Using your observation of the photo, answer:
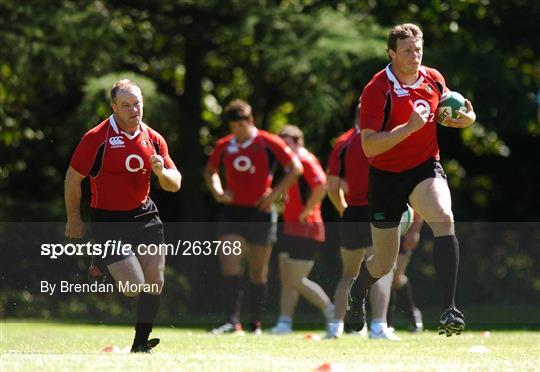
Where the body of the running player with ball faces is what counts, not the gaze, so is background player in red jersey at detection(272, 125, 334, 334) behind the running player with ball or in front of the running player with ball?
behind

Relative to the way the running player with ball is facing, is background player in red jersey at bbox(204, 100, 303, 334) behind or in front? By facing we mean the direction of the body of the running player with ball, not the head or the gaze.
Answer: behind

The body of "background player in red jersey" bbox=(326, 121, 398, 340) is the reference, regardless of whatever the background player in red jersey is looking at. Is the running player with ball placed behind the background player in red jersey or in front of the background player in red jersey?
in front

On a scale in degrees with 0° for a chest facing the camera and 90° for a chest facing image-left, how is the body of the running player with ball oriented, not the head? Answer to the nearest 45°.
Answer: approximately 315°

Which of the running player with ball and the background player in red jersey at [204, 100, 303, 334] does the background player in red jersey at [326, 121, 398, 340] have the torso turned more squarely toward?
the running player with ball

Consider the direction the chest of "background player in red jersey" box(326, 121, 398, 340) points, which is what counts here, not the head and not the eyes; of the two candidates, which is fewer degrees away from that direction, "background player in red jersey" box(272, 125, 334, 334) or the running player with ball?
the running player with ball

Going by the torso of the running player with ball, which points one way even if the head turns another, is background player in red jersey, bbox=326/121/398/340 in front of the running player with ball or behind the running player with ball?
behind

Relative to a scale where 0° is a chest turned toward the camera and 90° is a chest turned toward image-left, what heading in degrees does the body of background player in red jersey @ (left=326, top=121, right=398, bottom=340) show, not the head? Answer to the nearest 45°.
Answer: approximately 315°
